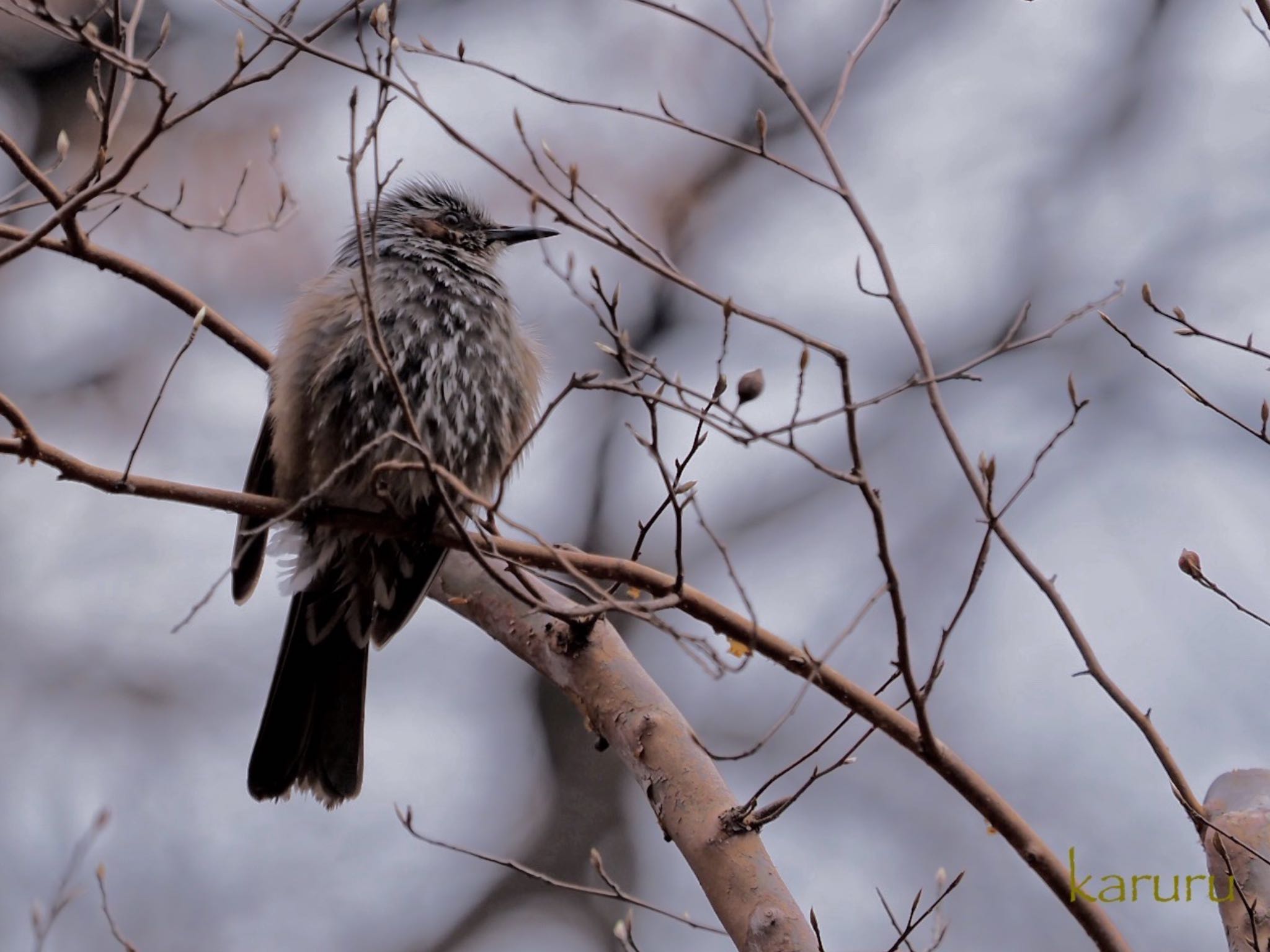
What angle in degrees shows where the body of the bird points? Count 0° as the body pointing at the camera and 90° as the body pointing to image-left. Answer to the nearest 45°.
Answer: approximately 315°
